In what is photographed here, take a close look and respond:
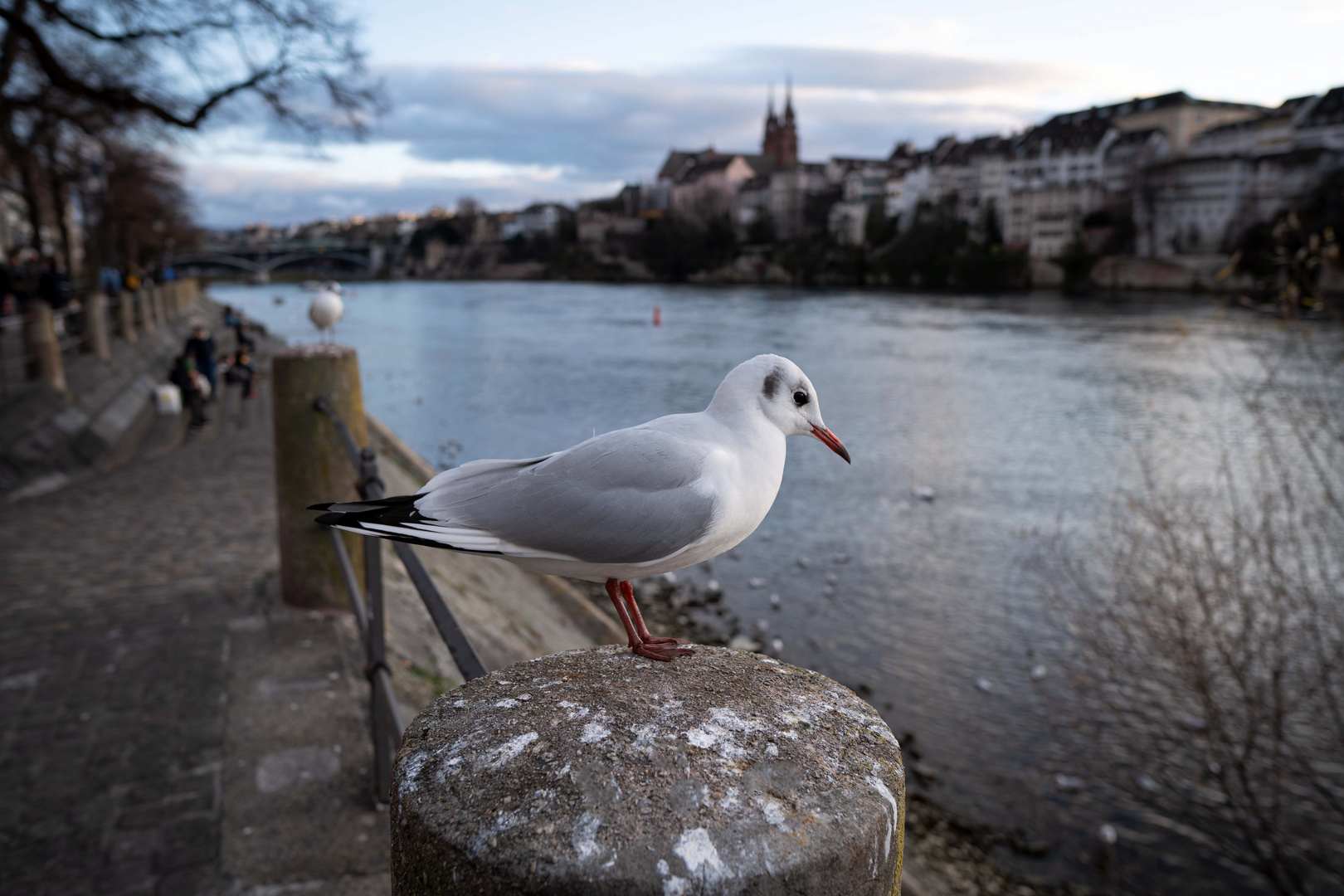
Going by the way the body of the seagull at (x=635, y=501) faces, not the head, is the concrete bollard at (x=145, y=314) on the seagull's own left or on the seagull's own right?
on the seagull's own left

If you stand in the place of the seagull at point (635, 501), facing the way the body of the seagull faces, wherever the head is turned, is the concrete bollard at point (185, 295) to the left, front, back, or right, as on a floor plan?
left

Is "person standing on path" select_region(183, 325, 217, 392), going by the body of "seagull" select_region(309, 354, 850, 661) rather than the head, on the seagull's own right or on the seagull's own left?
on the seagull's own left

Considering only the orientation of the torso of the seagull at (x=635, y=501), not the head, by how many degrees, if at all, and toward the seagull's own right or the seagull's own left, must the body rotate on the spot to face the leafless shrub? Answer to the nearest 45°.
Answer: approximately 45° to the seagull's own left

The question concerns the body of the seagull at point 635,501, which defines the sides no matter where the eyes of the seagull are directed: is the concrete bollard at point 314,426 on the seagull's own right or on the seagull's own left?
on the seagull's own left

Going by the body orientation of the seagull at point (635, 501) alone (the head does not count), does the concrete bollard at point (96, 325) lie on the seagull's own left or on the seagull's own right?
on the seagull's own left

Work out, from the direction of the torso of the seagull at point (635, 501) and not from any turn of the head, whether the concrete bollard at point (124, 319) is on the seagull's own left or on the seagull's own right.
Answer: on the seagull's own left

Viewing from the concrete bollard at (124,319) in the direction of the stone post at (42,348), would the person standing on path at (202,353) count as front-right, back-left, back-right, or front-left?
front-left

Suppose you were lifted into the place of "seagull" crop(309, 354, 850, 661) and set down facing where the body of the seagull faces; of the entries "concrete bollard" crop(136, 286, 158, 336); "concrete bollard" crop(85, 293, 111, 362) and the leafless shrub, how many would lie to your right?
0

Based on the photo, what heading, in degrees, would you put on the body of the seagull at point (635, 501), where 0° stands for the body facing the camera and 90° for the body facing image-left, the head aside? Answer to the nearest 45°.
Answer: approximately 270°

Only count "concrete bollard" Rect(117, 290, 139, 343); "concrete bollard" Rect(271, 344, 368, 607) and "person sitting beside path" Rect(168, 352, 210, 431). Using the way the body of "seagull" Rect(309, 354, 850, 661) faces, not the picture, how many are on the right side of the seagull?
0
